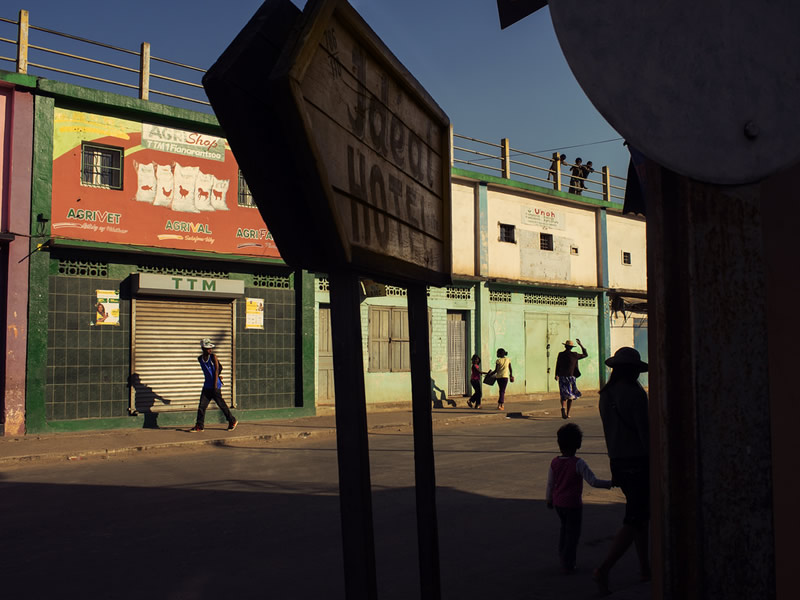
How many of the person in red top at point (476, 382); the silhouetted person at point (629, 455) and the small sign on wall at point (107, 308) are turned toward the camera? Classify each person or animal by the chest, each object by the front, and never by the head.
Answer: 1

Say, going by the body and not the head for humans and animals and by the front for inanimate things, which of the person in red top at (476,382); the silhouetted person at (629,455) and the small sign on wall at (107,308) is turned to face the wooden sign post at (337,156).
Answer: the small sign on wall

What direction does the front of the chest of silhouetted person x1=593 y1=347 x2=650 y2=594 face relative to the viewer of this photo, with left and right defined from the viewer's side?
facing away from the viewer and to the right of the viewer

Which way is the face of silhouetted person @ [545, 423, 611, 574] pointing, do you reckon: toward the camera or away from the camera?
away from the camera

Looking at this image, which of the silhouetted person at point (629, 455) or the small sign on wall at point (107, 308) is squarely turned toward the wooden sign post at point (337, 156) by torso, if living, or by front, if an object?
the small sign on wall

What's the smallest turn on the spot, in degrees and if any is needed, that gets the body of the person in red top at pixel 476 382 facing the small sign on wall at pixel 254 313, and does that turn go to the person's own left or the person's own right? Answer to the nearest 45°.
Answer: approximately 135° to the person's own right

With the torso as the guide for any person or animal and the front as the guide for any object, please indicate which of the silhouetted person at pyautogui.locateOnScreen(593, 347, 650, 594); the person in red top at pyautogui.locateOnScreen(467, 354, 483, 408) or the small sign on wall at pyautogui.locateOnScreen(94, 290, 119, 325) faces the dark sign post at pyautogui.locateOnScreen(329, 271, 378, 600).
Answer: the small sign on wall

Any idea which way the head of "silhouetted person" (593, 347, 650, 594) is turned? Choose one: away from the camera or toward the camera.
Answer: away from the camera

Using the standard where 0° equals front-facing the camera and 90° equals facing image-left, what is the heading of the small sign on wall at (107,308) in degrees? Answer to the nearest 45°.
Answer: approximately 0°

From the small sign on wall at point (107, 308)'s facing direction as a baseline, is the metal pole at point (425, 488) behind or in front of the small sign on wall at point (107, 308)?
in front
